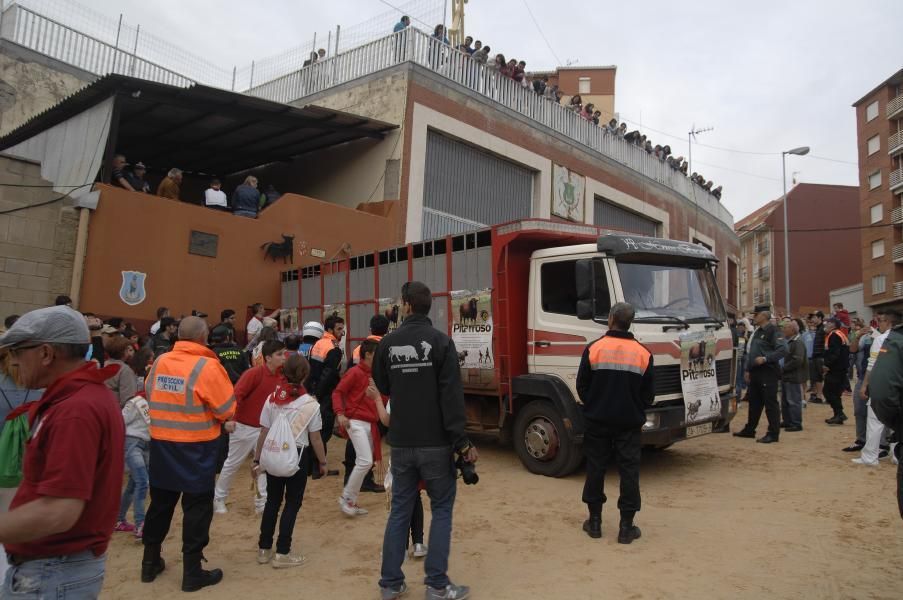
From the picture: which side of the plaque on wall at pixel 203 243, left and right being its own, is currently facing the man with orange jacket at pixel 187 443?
front

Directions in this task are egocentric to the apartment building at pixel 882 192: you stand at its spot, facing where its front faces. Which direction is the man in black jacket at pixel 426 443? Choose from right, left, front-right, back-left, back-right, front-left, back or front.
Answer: front-left

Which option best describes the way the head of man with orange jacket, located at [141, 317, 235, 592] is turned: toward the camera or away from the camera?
away from the camera

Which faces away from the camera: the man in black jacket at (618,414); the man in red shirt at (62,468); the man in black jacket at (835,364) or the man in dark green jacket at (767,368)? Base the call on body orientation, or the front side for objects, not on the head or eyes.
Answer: the man in black jacket at (618,414)

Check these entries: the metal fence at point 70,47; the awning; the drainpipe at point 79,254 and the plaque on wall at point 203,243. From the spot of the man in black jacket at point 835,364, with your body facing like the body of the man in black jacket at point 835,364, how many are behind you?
0

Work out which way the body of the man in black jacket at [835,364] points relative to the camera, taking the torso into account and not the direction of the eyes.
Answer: to the viewer's left

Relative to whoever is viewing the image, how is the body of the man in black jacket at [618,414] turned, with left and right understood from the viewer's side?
facing away from the viewer

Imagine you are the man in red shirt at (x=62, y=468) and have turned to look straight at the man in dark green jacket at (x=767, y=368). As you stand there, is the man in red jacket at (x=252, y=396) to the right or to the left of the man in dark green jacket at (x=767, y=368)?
left

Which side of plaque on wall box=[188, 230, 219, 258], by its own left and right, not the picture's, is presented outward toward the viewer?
front

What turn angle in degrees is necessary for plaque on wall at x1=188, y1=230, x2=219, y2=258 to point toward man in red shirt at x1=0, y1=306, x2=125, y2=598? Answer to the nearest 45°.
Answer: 0° — it already faces them

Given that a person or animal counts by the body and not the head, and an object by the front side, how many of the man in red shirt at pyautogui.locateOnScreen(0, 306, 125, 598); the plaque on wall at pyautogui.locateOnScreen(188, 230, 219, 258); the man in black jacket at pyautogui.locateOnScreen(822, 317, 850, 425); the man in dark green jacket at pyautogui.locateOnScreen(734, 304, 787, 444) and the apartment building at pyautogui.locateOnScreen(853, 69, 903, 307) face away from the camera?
0
